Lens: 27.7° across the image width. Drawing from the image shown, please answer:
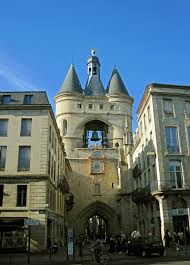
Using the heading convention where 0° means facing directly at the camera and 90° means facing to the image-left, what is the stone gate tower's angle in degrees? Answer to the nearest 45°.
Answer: approximately 0°

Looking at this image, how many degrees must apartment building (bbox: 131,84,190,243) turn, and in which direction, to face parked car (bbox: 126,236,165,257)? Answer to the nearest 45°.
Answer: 0° — it already faces it

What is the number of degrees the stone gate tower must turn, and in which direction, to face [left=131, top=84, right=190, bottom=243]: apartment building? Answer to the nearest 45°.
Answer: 0° — it already faces it

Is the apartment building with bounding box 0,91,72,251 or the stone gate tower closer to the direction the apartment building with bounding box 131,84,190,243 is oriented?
the apartment building
